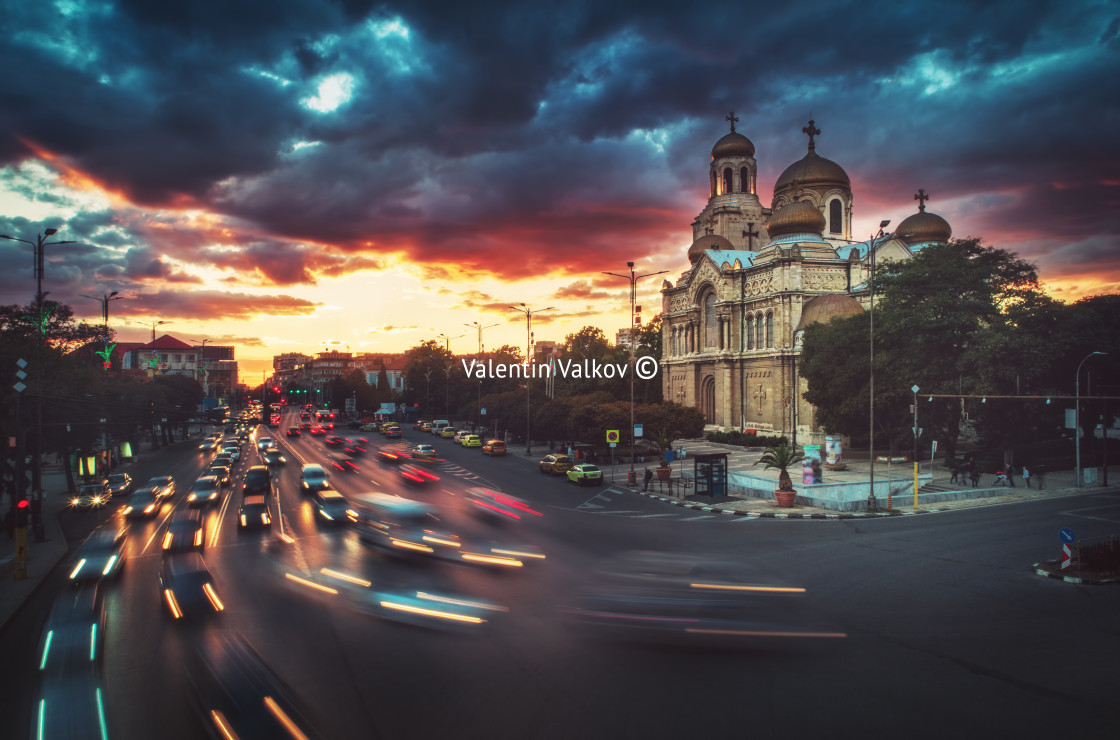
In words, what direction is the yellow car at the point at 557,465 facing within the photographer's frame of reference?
facing away from the viewer and to the left of the viewer

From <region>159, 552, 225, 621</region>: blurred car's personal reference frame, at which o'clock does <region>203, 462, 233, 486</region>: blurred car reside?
<region>203, 462, 233, 486</region>: blurred car is roughly at 6 o'clock from <region>159, 552, 225, 621</region>: blurred car.

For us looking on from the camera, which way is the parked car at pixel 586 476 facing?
facing away from the viewer and to the left of the viewer

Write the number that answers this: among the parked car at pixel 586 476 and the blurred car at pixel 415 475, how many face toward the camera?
0

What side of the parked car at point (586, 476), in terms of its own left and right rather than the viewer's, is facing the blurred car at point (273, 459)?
front

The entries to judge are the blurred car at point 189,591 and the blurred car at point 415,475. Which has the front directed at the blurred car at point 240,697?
the blurred car at point 189,591

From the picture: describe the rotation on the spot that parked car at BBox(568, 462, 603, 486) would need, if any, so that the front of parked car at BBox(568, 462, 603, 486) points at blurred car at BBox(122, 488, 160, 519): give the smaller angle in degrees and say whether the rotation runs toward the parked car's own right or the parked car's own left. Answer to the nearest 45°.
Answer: approximately 90° to the parked car's own left

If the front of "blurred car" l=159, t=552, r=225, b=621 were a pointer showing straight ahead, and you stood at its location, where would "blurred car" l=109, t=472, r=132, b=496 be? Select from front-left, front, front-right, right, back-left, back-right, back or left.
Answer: back

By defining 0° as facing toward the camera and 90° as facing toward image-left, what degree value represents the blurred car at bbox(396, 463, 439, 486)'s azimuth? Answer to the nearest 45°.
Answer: approximately 135°

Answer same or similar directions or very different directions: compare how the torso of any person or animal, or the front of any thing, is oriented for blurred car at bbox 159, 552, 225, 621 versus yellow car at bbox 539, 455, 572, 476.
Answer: very different directions

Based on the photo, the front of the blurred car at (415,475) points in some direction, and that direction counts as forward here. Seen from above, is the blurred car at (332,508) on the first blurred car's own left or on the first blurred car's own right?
on the first blurred car's own left
